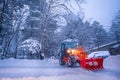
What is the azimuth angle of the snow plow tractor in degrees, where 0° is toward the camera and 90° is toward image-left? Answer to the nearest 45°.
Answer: approximately 315°
